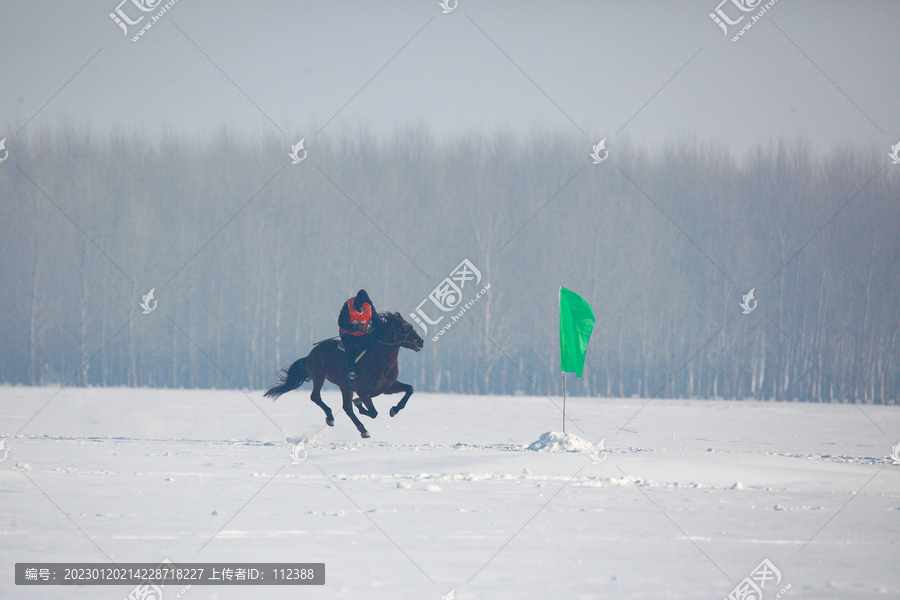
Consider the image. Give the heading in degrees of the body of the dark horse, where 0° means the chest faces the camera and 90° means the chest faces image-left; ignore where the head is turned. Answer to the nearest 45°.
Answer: approximately 270°

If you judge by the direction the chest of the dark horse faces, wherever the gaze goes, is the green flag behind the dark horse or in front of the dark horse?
in front
